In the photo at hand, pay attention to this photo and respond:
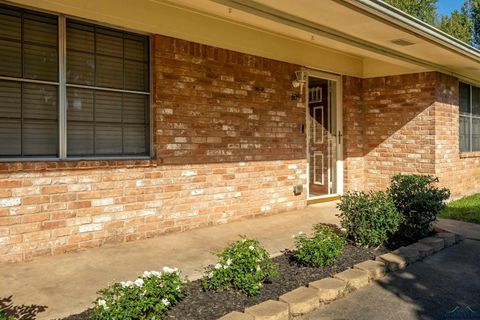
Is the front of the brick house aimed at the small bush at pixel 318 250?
yes

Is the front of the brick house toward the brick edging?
yes

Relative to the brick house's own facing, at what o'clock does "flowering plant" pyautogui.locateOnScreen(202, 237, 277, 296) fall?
The flowering plant is roughly at 1 o'clock from the brick house.

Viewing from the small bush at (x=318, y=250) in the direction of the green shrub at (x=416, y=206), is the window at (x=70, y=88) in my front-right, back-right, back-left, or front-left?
back-left

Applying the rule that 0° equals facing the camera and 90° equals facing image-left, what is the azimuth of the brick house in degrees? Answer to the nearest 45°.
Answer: approximately 315°

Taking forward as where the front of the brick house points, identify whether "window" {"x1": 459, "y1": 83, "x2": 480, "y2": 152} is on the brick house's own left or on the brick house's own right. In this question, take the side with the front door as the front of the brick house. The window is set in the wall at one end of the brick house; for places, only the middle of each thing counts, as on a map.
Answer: on the brick house's own left

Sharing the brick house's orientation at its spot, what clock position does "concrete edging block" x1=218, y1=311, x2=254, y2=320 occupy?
The concrete edging block is roughly at 1 o'clock from the brick house.

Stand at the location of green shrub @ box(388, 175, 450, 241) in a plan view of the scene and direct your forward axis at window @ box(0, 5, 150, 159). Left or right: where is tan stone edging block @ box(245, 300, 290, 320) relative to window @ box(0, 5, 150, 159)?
left
